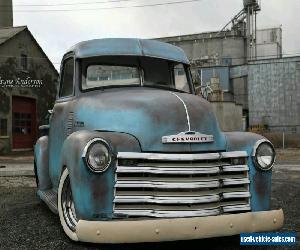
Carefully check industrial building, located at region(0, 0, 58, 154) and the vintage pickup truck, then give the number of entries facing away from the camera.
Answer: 0

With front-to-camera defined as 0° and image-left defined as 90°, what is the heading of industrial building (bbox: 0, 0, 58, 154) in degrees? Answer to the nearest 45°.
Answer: approximately 315°

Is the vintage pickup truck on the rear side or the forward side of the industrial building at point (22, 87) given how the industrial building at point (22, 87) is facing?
on the forward side

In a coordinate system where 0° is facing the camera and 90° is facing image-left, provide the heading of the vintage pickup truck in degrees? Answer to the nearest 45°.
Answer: approximately 315°
